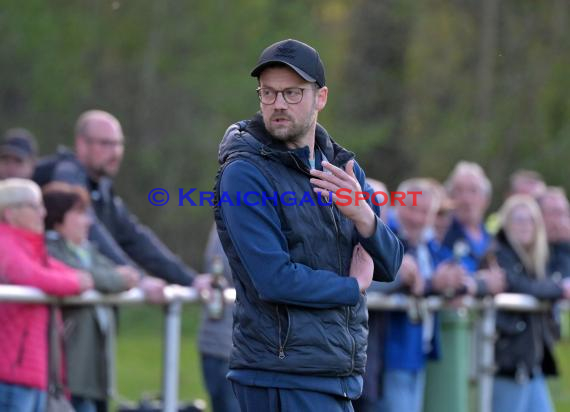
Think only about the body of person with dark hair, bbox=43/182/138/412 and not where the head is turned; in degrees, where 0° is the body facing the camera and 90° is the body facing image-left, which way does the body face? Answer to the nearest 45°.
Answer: approximately 315°

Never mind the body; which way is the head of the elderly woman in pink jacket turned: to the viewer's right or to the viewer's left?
to the viewer's right

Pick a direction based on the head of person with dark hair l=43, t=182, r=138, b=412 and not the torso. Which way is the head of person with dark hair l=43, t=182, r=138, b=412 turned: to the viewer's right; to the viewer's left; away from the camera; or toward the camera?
to the viewer's right

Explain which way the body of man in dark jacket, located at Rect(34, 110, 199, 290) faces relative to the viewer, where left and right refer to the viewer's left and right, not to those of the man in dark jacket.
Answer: facing the viewer and to the right of the viewer

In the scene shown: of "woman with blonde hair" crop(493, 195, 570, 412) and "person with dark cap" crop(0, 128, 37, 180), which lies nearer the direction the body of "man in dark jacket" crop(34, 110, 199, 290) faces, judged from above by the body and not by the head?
the woman with blonde hair

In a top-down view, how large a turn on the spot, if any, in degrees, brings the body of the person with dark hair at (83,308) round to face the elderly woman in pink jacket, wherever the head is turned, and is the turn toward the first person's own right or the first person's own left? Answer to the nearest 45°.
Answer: approximately 90° to the first person's own right

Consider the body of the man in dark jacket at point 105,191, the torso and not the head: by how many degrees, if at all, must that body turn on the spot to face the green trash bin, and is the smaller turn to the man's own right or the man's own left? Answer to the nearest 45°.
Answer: approximately 45° to the man's own left

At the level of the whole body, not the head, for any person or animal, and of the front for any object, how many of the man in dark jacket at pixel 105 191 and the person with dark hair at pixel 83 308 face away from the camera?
0
